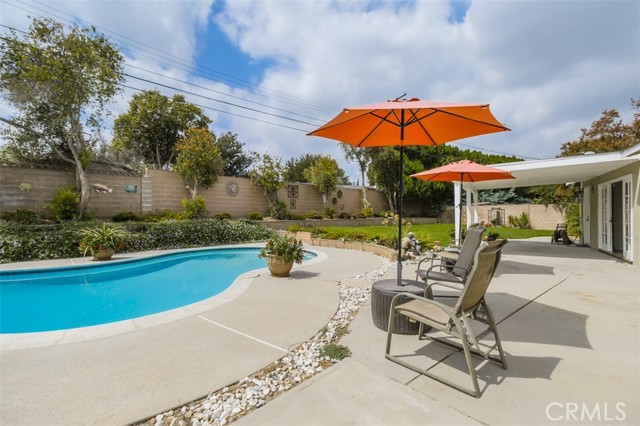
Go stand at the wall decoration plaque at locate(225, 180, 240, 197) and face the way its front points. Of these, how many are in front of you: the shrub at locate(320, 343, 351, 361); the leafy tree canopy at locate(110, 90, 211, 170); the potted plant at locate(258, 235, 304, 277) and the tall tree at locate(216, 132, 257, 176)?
2

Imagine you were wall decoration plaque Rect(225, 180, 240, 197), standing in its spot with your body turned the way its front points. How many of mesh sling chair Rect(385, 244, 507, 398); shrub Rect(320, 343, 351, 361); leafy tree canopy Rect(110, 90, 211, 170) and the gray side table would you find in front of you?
3

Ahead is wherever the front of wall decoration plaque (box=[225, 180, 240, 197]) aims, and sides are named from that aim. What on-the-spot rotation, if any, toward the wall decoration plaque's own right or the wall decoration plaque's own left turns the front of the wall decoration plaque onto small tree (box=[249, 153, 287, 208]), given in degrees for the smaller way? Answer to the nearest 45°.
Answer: approximately 90° to the wall decoration plaque's own left

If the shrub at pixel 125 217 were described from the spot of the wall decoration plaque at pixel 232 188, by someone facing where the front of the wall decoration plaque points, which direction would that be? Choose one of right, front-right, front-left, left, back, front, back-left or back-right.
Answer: front-right

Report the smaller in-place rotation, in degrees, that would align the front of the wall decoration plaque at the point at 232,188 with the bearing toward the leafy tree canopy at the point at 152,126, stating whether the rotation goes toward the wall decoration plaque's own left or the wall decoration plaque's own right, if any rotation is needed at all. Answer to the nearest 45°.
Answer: approximately 135° to the wall decoration plaque's own right

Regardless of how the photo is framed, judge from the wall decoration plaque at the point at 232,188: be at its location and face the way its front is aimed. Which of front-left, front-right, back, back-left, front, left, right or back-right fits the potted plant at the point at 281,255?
front

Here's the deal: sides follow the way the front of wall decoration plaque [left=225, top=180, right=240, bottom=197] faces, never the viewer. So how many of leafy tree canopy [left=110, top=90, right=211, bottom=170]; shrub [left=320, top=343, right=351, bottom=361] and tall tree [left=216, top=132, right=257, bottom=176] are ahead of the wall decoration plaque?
1

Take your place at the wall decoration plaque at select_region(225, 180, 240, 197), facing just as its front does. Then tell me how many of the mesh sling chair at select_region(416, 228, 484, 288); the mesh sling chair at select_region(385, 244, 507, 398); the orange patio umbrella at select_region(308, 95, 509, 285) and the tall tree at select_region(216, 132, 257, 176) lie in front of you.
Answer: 3

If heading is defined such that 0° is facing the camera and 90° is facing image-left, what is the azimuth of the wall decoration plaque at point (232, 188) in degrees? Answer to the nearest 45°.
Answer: approximately 0°

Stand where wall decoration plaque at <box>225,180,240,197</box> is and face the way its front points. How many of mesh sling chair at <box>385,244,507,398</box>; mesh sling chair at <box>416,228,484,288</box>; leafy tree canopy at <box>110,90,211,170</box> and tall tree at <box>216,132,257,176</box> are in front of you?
2

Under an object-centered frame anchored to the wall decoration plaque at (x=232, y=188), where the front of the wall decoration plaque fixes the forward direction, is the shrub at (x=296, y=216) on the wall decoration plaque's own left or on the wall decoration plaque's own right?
on the wall decoration plaque's own left

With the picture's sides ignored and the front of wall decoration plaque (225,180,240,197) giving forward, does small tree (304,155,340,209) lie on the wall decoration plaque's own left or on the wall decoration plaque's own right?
on the wall decoration plaque's own left

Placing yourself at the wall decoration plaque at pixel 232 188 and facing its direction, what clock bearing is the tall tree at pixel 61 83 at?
The tall tree is roughly at 2 o'clock from the wall decoration plaque.

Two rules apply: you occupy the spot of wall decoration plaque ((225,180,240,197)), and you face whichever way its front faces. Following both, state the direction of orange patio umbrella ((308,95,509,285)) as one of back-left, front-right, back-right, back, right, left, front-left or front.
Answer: front

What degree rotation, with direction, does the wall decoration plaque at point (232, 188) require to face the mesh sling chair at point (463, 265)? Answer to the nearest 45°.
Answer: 0° — it already faces it

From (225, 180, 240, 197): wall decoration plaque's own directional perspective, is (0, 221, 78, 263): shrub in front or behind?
in front

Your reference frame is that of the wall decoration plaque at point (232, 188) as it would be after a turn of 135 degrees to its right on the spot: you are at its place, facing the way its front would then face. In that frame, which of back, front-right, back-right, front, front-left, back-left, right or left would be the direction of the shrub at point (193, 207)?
left

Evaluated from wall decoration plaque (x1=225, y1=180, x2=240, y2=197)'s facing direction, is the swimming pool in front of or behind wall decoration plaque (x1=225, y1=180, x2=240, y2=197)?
in front
